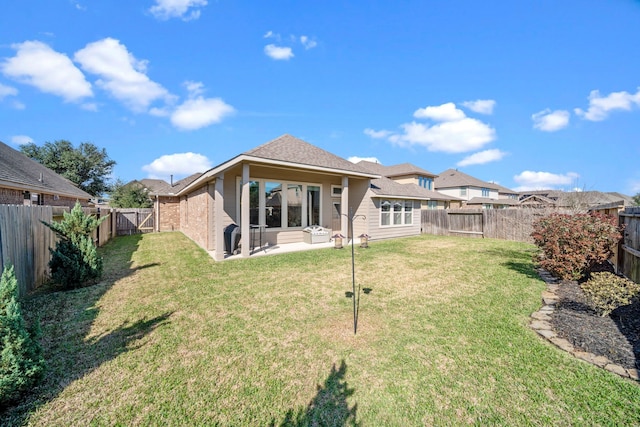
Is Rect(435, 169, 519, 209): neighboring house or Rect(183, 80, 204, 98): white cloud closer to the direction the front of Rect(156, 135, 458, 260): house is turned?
the white cloud

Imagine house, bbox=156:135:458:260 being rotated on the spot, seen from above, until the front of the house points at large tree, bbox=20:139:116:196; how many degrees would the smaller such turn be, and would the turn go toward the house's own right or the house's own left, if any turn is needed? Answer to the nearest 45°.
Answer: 0° — it already faces it

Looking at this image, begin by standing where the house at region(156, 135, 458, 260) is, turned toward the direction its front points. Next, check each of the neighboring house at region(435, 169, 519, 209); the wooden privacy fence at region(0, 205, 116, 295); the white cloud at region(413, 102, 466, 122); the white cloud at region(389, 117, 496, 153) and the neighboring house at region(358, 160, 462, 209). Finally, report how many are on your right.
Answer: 4

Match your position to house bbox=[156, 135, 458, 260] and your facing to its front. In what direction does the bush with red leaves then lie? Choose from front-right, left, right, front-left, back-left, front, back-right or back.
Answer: back

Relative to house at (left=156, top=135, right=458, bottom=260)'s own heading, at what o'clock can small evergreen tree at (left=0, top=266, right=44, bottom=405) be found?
The small evergreen tree is roughly at 8 o'clock from the house.

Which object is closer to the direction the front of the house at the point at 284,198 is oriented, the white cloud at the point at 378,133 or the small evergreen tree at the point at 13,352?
the white cloud

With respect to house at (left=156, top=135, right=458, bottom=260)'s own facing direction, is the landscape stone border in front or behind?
behind

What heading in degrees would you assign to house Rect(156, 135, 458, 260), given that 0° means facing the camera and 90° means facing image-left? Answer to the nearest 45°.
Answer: approximately 135°

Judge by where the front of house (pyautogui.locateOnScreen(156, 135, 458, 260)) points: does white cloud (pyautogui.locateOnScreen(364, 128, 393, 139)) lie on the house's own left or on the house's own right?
on the house's own right

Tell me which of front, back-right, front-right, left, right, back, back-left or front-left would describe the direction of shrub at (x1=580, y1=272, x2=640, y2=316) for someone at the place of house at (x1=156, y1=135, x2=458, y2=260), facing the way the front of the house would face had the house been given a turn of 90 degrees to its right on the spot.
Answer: right
